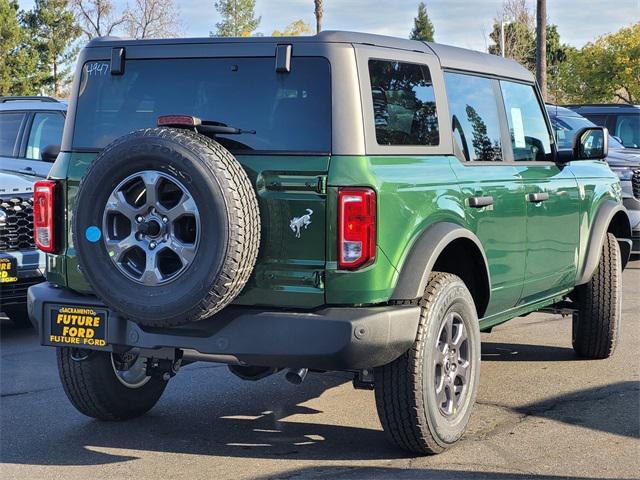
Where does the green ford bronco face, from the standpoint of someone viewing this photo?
facing away from the viewer and to the right of the viewer

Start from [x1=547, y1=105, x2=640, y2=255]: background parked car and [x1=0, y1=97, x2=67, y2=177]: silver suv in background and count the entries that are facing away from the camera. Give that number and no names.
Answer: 0

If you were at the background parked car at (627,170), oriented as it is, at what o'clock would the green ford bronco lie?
The green ford bronco is roughly at 2 o'clock from the background parked car.

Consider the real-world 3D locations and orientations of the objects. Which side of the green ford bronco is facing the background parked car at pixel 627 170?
front

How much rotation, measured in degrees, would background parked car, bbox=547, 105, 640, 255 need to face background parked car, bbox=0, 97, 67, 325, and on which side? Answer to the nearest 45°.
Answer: approximately 90° to its right

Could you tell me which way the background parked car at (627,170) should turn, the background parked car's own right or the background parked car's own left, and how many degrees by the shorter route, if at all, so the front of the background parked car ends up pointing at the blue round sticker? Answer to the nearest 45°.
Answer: approximately 45° to the background parked car's own right

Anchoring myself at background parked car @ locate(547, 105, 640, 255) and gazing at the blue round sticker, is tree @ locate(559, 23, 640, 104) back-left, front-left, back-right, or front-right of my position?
back-right

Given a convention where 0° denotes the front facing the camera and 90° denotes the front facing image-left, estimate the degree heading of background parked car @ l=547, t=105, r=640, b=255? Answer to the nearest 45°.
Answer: approximately 315°

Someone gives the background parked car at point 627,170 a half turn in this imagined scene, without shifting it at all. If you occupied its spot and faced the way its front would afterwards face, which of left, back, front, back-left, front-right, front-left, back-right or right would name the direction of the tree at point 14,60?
front
